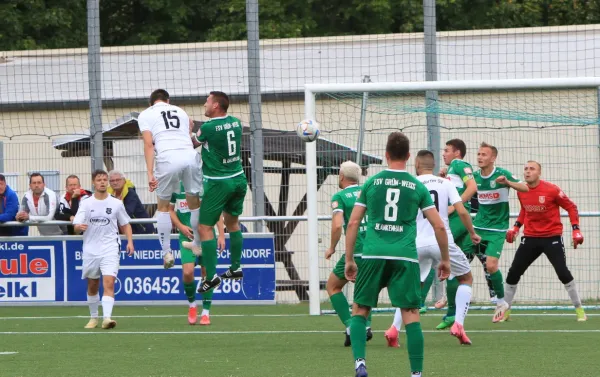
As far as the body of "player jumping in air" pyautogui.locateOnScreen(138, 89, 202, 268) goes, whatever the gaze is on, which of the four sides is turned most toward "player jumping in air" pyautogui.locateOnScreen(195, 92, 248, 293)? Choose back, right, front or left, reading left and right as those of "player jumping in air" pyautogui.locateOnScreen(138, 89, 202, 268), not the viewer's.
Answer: right

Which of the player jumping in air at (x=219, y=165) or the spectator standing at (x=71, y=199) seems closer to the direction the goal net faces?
the player jumping in air

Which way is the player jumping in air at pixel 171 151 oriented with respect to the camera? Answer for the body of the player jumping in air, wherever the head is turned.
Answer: away from the camera

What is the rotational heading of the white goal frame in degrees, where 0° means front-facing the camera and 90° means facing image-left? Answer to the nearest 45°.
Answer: approximately 0°
